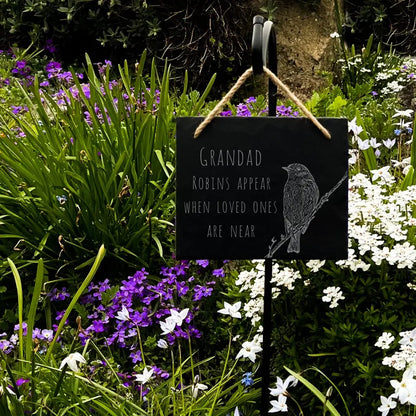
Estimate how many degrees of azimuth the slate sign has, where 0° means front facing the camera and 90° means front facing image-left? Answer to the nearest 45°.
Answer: approximately 0°

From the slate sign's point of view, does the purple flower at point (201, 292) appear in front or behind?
behind
